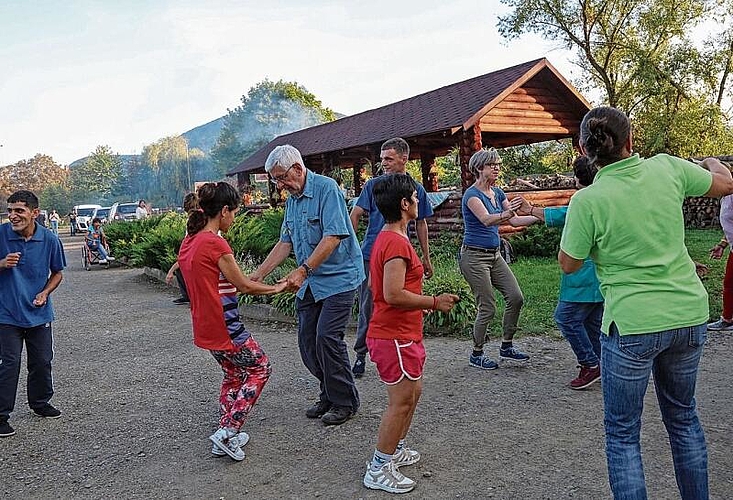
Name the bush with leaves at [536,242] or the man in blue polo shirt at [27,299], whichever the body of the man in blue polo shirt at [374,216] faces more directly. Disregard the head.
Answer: the man in blue polo shirt

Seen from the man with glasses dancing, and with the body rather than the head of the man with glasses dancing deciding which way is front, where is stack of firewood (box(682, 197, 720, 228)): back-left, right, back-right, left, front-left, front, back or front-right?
back

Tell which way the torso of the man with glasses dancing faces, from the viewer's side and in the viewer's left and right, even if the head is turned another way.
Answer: facing the viewer and to the left of the viewer

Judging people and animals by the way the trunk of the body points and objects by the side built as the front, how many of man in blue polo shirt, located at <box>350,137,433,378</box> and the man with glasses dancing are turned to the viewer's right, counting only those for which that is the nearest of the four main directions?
0

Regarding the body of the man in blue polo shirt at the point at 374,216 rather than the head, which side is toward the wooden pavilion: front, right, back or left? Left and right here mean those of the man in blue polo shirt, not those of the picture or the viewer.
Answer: back

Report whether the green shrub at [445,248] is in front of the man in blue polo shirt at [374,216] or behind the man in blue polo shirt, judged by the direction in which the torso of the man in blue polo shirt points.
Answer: behind

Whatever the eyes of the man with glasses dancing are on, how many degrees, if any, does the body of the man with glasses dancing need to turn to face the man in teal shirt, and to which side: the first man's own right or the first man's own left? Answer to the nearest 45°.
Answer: approximately 135° to the first man's own left

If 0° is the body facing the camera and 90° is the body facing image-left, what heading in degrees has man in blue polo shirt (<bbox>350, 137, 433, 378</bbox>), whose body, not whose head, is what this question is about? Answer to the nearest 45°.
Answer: approximately 0°

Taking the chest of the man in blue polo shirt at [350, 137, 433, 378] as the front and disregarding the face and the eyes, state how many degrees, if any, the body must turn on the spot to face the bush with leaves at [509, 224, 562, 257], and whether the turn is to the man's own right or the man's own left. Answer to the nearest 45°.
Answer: approximately 180°

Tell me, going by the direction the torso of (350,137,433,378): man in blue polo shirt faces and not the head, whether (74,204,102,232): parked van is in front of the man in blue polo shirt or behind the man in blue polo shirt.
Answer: behind
